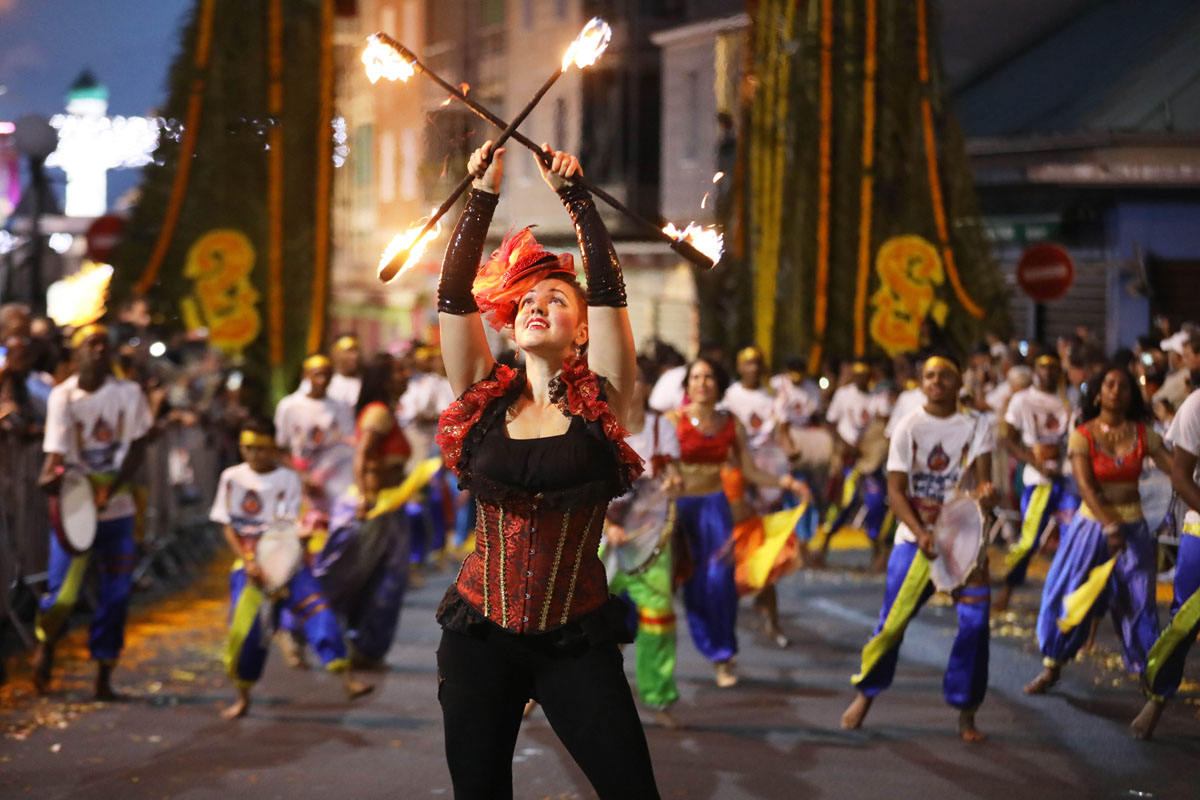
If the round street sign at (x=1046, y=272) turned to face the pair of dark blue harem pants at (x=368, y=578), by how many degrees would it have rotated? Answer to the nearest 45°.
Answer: approximately 45° to its right

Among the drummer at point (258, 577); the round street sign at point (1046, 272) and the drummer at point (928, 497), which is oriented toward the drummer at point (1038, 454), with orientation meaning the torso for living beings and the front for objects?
the round street sign

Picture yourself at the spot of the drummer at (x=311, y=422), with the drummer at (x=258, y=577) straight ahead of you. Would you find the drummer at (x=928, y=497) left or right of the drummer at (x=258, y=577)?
left

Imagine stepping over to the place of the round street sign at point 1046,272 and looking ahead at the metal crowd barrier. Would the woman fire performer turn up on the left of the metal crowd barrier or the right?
left

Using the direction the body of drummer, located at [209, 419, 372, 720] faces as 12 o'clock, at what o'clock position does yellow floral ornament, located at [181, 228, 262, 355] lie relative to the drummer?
The yellow floral ornament is roughly at 6 o'clock from the drummer.

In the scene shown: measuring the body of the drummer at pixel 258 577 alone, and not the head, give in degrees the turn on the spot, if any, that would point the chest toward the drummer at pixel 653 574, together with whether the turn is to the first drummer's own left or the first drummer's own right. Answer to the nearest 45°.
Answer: approximately 90° to the first drummer's own left

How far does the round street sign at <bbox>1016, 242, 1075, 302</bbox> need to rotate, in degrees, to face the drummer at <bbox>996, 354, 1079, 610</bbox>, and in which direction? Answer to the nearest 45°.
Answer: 0° — it already faces them

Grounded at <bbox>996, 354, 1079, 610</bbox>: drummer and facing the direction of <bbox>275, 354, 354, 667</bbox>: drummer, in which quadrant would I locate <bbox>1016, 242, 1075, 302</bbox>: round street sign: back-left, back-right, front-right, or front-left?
back-right

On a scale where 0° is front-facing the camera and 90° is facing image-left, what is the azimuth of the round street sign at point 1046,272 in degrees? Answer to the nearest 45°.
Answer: approximately 0°

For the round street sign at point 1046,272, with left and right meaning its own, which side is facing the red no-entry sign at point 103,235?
right
